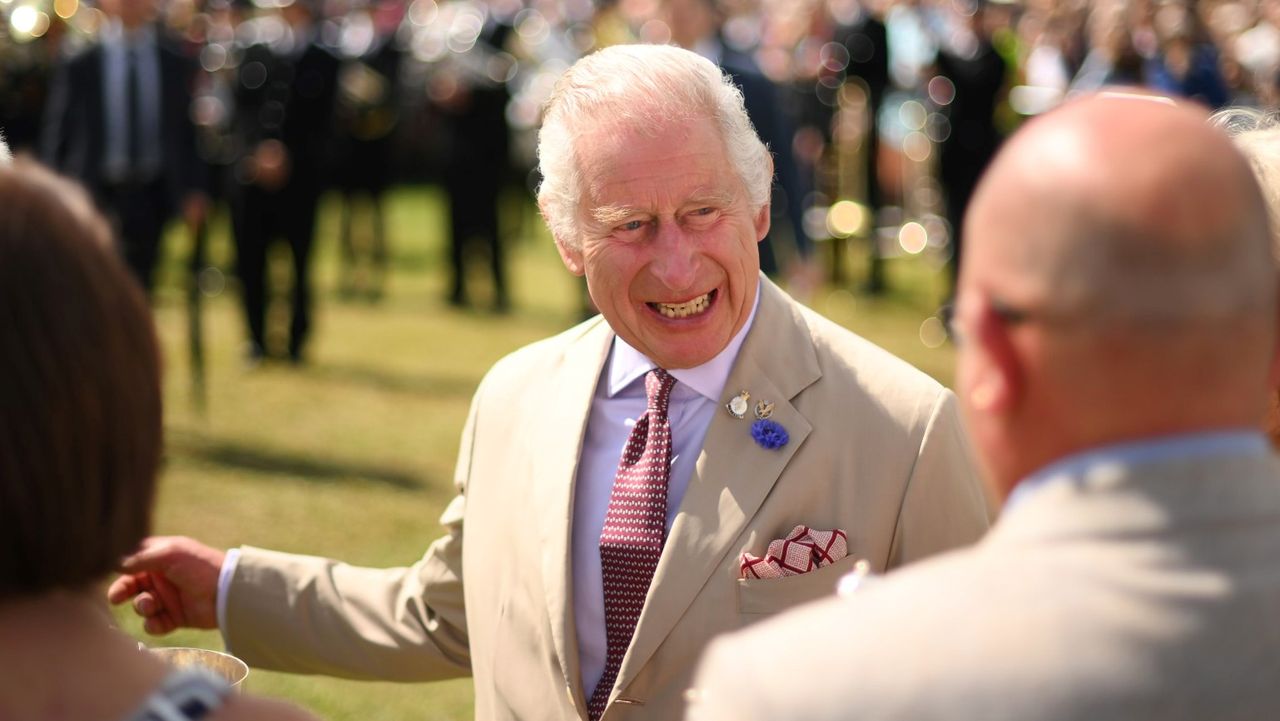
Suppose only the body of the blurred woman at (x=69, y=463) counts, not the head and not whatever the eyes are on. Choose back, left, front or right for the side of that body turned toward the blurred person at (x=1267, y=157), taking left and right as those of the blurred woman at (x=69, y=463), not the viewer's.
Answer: right

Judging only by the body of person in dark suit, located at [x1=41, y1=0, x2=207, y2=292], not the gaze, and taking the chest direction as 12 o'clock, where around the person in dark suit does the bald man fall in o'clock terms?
The bald man is roughly at 12 o'clock from the person in dark suit.

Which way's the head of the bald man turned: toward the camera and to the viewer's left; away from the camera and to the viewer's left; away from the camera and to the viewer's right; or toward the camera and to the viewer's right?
away from the camera and to the viewer's left

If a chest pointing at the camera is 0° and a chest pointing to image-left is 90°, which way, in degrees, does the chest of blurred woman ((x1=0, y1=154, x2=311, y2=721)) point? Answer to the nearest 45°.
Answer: approximately 180°

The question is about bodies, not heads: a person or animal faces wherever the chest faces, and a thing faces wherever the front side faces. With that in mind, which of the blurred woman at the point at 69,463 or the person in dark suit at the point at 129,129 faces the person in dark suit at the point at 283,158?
the blurred woman

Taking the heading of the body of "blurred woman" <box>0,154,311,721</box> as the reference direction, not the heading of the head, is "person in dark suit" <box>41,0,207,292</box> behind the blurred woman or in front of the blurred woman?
in front

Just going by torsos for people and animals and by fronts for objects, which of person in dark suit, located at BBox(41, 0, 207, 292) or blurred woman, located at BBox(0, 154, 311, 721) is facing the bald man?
the person in dark suit

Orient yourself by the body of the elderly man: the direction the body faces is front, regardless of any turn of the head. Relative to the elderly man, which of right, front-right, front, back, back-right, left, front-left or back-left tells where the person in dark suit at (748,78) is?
back-right

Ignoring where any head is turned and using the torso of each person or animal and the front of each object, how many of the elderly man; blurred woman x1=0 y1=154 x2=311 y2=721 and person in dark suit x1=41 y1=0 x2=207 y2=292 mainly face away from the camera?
1

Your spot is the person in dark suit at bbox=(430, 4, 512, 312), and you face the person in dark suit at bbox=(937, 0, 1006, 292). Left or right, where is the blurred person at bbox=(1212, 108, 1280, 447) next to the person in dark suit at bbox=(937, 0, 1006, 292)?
right

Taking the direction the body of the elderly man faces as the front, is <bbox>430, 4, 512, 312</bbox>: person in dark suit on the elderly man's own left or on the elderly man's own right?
on the elderly man's own right
